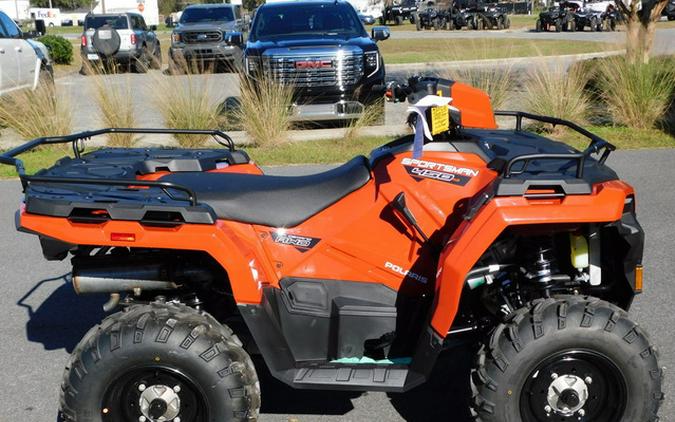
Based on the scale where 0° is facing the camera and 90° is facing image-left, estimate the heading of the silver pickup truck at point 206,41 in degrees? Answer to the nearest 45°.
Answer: approximately 0°

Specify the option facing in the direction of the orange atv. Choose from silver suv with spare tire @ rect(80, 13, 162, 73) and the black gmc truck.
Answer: the black gmc truck

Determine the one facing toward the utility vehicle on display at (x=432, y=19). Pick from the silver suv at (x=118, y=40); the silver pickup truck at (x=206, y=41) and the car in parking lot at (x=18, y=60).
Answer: the silver suv at (x=118, y=40)

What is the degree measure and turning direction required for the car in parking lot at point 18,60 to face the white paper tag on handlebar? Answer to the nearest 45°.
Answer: approximately 45° to its right

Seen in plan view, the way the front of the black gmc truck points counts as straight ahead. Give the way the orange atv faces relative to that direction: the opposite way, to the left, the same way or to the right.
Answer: to the left

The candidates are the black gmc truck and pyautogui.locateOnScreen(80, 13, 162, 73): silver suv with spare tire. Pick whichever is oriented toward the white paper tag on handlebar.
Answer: the black gmc truck

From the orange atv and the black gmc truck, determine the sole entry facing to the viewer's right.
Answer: the orange atv

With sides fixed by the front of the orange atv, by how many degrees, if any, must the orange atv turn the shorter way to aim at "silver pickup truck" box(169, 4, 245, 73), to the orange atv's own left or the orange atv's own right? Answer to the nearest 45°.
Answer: approximately 90° to the orange atv's own left

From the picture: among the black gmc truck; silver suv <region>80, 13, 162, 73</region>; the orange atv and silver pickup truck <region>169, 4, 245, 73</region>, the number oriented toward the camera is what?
2

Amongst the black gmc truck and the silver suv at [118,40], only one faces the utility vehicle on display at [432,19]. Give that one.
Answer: the silver suv

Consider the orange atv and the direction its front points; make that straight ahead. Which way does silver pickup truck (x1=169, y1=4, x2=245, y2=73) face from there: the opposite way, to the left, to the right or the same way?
to the right
